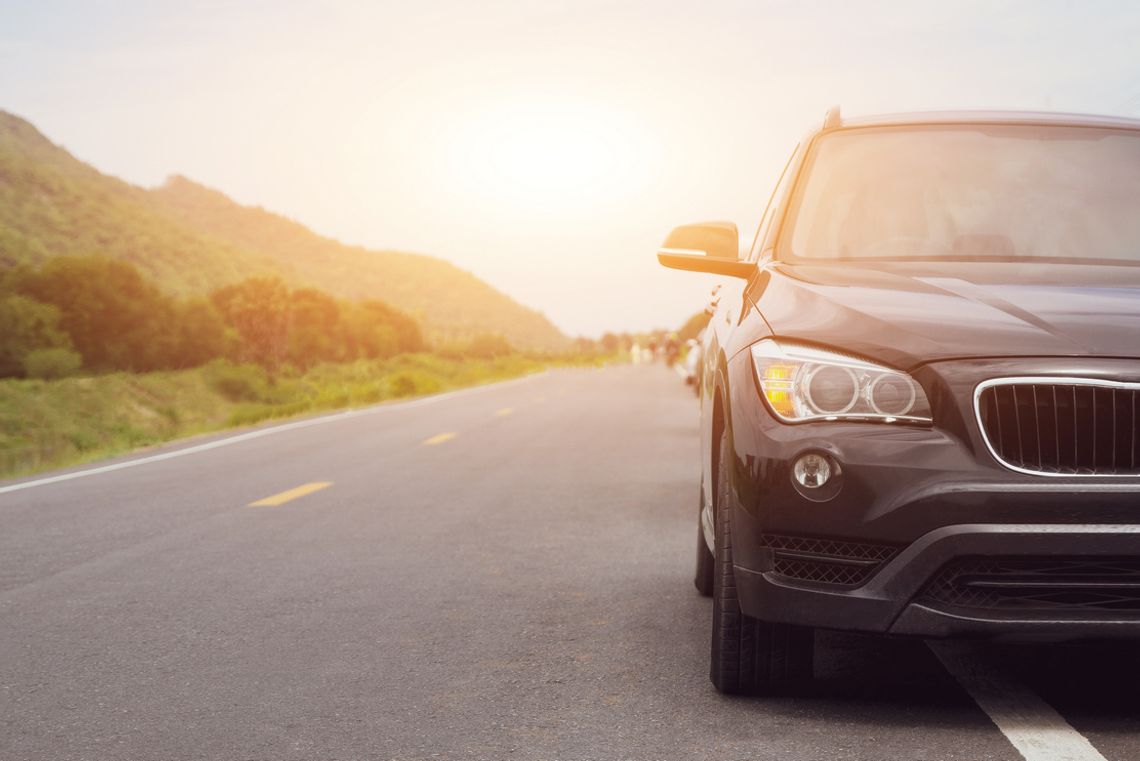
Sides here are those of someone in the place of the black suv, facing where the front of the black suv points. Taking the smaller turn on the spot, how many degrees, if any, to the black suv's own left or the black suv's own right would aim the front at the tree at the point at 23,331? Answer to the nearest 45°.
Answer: approximately 135° to the black suv's own right

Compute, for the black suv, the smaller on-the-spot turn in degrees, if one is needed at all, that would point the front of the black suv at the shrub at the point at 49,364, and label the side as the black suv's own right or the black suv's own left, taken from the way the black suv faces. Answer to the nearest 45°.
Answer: approximately 135° to the black suv's own right

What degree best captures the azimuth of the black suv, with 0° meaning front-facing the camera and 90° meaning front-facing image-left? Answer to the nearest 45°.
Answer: approximately 0°
